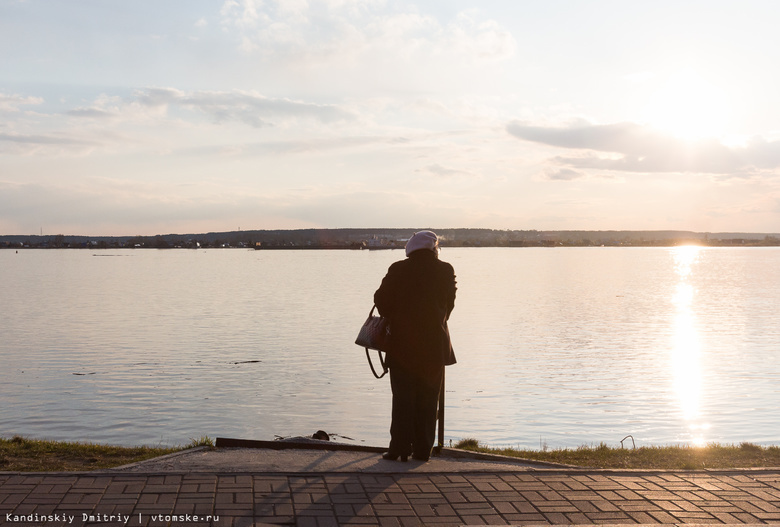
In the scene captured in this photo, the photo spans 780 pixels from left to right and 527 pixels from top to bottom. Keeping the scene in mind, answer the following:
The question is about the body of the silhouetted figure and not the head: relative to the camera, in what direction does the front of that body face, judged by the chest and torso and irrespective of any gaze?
away from the camera
